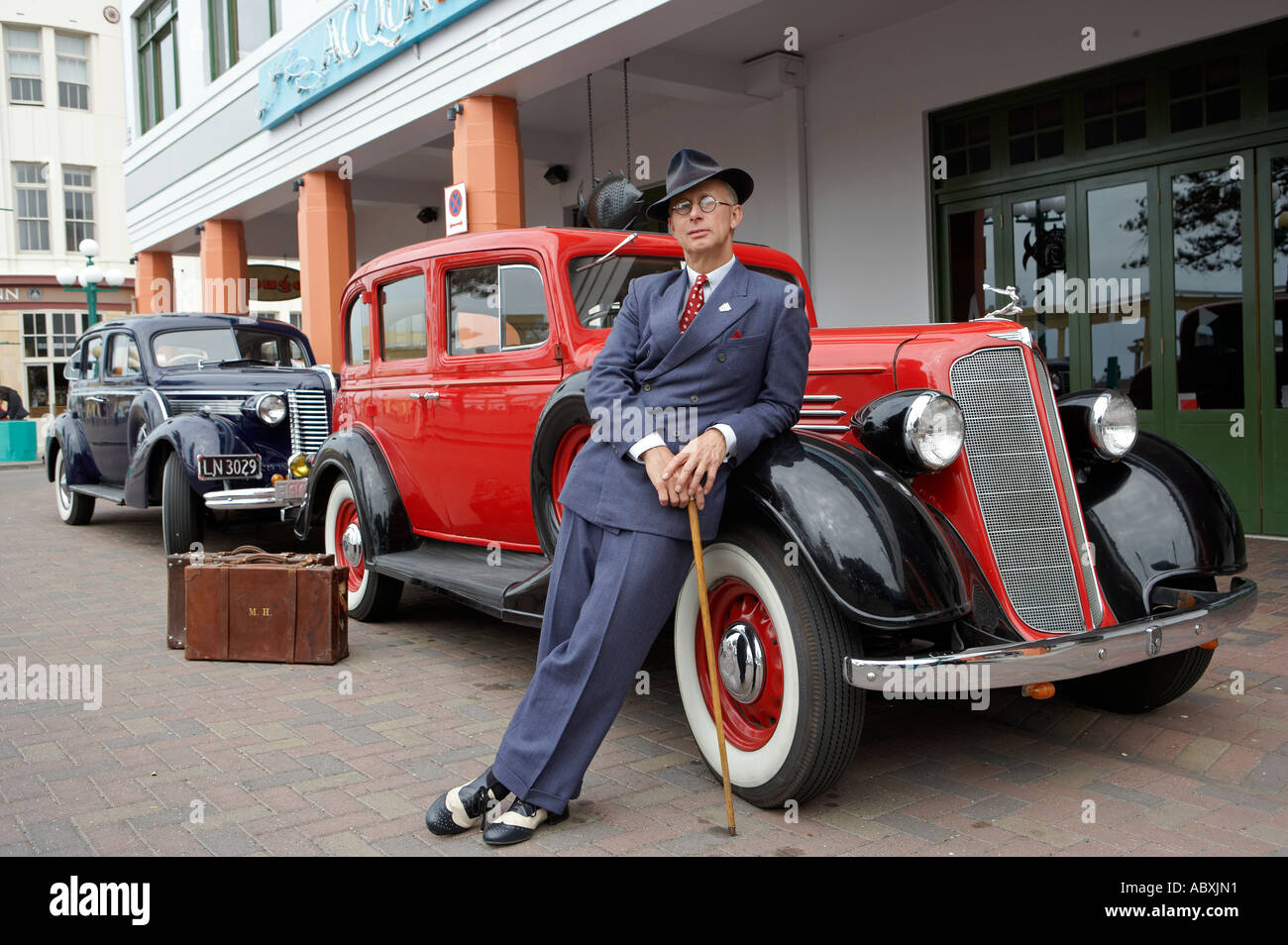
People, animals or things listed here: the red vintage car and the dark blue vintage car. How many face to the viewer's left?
0

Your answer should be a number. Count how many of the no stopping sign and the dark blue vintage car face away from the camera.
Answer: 0

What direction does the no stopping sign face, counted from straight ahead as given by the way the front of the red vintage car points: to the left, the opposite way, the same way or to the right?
to the right

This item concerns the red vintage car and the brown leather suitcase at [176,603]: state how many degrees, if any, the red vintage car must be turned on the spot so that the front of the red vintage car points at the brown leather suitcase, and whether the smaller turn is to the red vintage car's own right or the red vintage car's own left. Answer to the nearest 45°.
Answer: approximately 180°

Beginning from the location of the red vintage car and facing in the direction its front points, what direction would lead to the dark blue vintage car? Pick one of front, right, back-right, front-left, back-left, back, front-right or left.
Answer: back

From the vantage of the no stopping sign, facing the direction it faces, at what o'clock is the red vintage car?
The red vintage car is roughly at 10 o'clock from the no stopping sign.

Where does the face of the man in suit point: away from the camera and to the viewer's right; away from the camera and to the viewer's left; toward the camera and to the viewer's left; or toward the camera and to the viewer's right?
toward the camera and to the viewer's left

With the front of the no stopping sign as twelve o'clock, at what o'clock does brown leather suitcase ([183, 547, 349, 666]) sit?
The brown leather suitcase is roughly at 11 o'clock from the no stopping sign.

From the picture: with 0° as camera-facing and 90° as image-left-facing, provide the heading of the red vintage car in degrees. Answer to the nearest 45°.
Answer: approximately 315°

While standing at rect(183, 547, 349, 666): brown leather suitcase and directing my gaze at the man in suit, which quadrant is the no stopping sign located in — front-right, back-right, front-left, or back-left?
back-left
